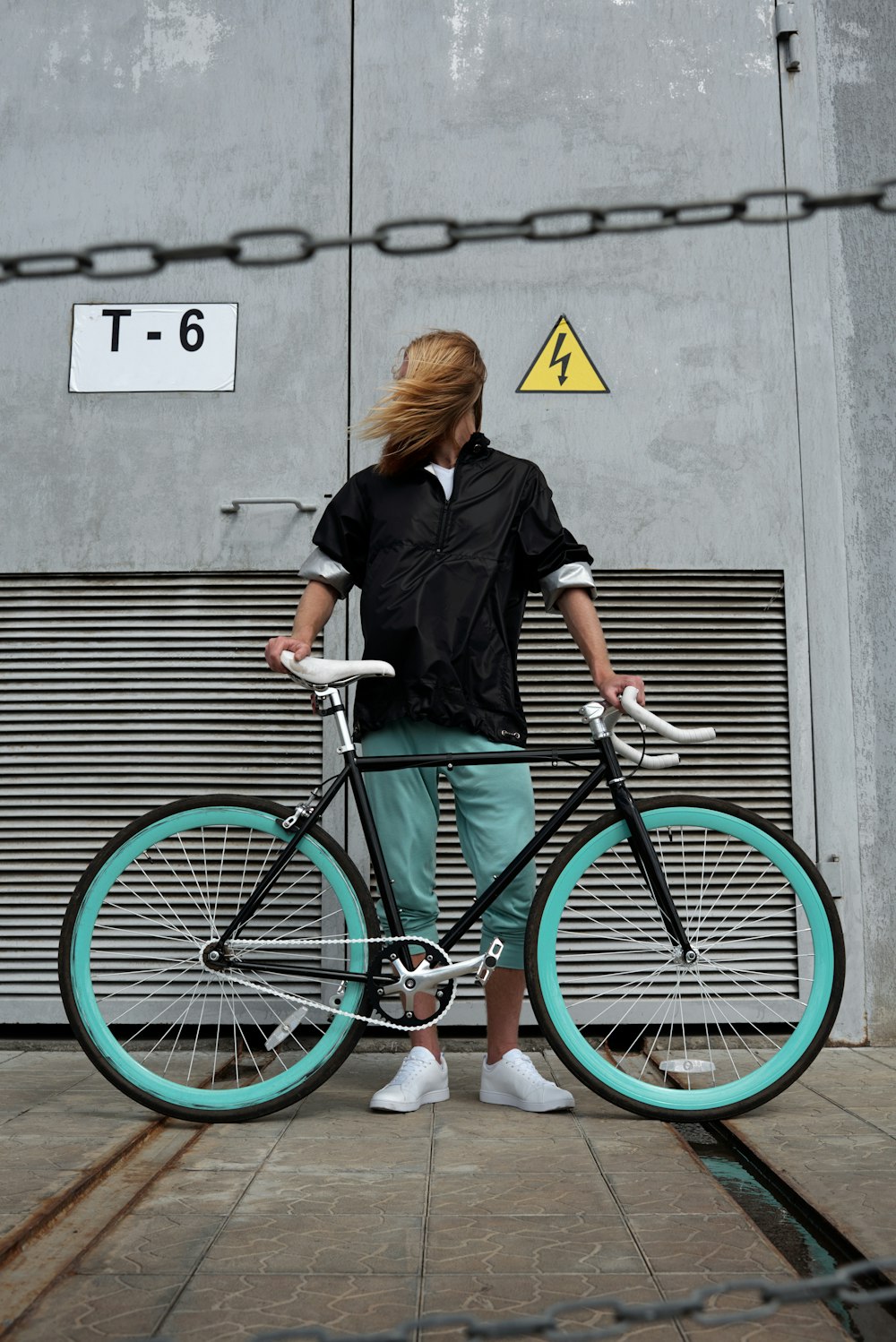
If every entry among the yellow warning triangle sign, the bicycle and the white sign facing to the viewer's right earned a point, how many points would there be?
1

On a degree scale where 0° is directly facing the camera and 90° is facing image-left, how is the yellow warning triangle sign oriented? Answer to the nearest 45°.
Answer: approximately 0°

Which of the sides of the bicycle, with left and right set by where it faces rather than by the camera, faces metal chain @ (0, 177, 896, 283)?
right

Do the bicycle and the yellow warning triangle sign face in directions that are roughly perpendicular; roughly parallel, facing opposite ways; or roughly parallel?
roughly perpendicular

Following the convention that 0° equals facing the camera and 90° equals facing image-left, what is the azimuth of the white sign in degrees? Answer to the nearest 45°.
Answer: approximately 0°

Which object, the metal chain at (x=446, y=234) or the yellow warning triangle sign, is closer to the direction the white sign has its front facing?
the metal chain

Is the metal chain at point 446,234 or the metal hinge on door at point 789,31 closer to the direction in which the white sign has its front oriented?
the metal chain

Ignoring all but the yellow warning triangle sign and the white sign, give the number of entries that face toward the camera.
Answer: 2

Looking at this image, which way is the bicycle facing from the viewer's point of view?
to the viewer's right

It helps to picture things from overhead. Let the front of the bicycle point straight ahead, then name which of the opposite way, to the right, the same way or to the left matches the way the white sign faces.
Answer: to the right

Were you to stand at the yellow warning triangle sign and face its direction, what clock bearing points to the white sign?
The white sign is roughly at 3 o'clock from the yellow warning triangle sign.
